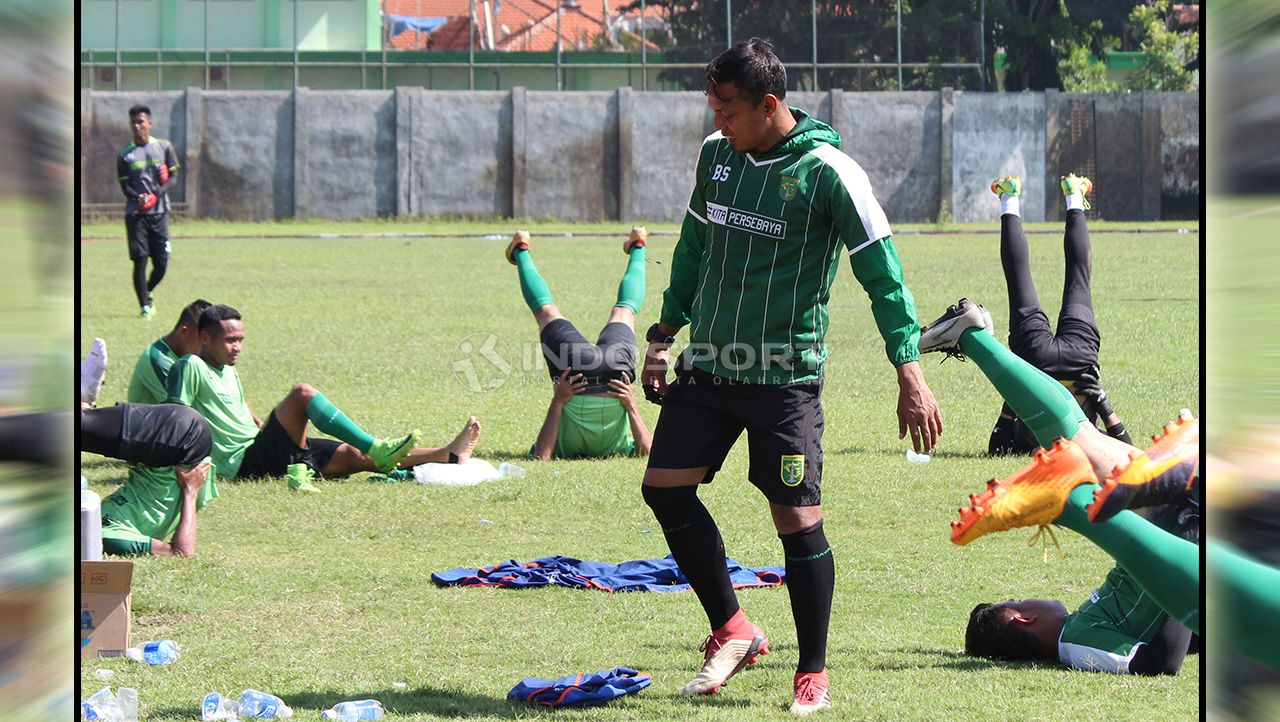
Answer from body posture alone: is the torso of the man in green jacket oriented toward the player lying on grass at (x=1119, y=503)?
no

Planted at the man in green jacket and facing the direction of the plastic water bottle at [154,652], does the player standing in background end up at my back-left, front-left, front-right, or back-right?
front-right

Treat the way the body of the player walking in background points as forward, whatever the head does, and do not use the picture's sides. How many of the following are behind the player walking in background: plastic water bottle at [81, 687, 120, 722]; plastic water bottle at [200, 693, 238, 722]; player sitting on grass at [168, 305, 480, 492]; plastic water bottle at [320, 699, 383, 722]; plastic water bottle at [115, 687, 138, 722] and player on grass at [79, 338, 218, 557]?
0

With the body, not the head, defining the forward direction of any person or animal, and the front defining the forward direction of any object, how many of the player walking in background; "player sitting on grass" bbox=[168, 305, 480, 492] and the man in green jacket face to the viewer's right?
1

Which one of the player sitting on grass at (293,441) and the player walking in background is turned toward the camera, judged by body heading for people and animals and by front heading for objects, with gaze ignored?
the player walking in background

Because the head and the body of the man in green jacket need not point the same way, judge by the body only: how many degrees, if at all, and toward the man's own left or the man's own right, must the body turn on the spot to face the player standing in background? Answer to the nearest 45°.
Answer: approximately 90° to the man's own right

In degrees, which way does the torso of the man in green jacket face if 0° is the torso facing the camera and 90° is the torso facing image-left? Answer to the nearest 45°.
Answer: approximately 45°

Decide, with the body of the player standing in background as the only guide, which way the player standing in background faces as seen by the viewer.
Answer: toward the camera

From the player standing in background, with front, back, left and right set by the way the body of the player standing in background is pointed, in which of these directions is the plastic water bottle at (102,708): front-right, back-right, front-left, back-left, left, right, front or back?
front

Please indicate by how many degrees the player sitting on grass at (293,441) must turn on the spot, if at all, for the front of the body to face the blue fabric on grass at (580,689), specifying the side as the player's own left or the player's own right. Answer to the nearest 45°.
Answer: approximately 90° to the player's own right

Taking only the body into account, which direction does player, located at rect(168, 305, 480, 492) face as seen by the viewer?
to the viewer's right

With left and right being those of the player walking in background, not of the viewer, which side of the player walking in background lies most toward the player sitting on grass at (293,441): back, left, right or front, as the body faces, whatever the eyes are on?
front

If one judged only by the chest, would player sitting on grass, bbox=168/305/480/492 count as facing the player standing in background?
no

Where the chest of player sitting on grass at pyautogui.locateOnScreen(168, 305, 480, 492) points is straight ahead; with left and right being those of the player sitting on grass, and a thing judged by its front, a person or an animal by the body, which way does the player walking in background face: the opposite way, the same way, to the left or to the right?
to the right

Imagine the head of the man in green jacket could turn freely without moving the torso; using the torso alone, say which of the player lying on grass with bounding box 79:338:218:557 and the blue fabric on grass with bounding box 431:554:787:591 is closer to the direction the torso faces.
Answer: the player lying on grass

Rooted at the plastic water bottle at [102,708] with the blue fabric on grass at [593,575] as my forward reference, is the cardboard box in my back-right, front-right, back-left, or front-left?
front-left

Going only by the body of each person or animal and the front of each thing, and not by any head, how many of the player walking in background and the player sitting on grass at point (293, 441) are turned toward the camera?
1

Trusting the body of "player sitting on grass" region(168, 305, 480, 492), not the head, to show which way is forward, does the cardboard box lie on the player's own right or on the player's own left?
on the player's own right
